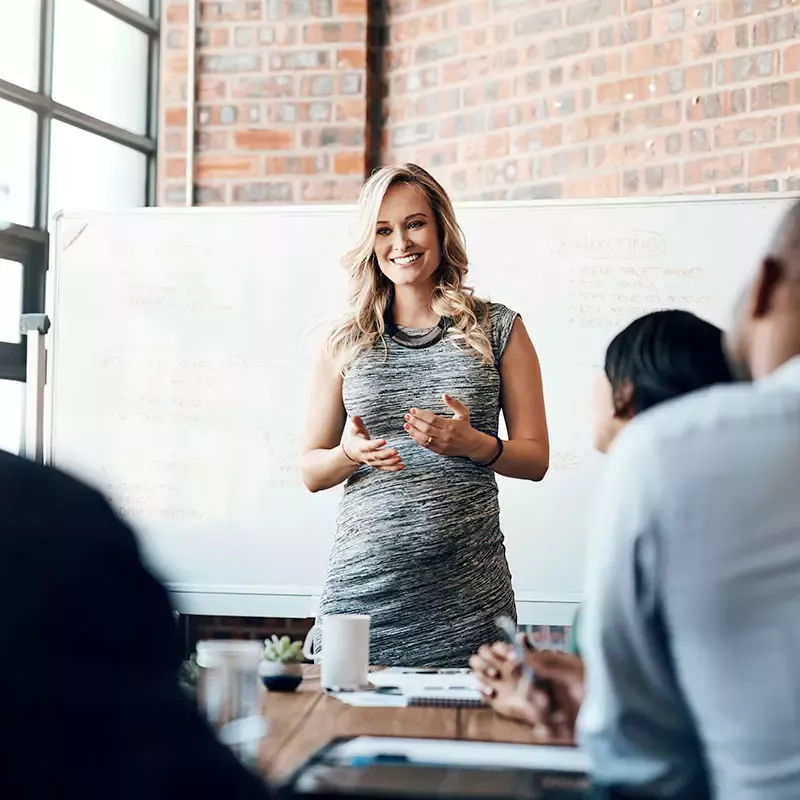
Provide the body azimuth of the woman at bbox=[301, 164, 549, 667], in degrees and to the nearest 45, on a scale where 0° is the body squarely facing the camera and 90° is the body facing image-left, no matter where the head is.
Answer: approximately 0°

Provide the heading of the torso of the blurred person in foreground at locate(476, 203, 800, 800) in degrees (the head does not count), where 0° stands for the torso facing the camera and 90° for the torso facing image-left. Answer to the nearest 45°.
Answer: approximately 135°

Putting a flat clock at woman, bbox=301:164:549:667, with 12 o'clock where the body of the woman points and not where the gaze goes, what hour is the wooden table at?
The wooden table is roughly at 12 o'clock from the woman.

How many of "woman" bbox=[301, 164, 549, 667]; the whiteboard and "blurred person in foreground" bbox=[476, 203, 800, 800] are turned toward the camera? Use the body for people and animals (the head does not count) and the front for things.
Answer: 2

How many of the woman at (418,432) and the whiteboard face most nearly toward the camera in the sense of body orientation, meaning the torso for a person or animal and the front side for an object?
2

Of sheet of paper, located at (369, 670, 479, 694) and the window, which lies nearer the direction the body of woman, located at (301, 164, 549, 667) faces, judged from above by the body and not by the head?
the sheet of paper

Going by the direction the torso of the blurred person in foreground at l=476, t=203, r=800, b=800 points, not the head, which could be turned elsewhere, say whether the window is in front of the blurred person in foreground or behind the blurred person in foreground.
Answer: in front

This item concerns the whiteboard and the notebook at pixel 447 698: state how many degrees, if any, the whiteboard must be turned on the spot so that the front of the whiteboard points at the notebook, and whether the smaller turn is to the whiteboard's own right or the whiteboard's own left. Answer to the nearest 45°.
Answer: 0° — it already faces it

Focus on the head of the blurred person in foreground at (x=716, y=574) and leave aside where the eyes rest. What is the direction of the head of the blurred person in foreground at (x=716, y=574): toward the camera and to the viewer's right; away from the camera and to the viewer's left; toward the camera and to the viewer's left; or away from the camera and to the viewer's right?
away from the camera and to the viewer's left

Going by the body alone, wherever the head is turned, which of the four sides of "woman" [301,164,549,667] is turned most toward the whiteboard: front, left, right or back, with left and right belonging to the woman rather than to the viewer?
back

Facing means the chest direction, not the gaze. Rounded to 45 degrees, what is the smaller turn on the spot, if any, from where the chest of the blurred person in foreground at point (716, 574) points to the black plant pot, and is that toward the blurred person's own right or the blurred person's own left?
0° — they already face it
